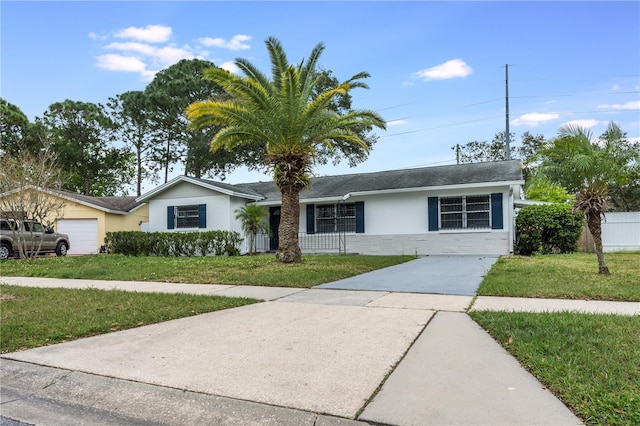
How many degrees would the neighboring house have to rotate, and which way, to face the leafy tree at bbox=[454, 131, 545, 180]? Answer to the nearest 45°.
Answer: approximately 90° to its left

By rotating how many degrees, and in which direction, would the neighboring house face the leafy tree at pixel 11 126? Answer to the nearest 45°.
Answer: approximately 180°

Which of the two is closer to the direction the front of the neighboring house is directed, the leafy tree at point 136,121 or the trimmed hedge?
the trimmed hedge

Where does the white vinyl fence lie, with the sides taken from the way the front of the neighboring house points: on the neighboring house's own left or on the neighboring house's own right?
on the neighboring house's own left

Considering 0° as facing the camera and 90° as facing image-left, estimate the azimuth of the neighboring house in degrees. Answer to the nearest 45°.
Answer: approximately 0°

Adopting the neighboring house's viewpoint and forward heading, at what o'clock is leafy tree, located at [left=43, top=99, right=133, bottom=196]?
The leafy tree is roughly at 6 o'clock from the neighboring house.
